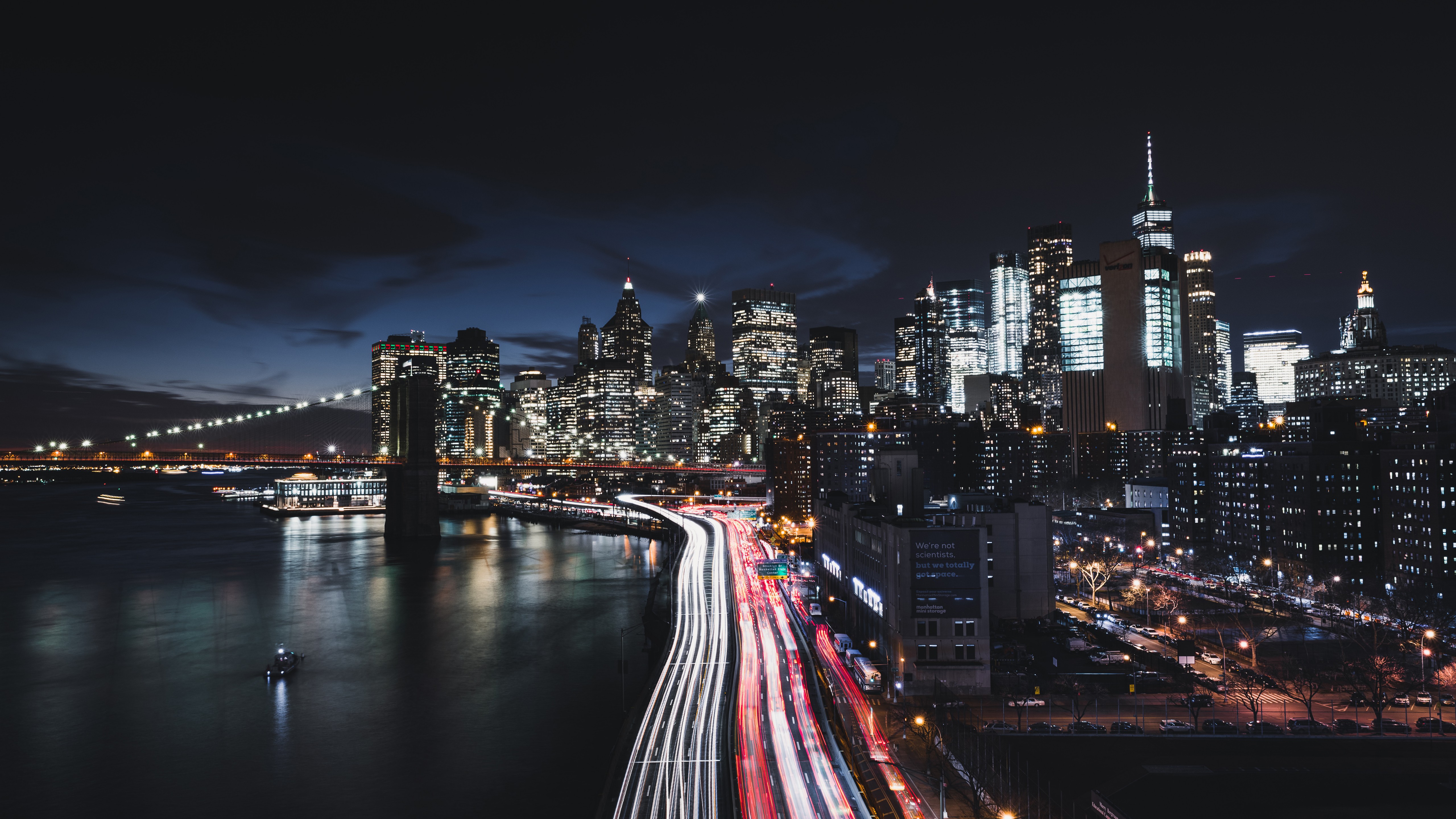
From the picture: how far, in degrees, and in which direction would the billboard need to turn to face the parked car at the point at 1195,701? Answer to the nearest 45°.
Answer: approximately 90° to its left

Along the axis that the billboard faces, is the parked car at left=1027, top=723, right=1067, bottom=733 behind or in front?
in front

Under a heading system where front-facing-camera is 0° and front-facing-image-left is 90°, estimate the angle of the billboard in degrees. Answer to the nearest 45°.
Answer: approximately 0°
